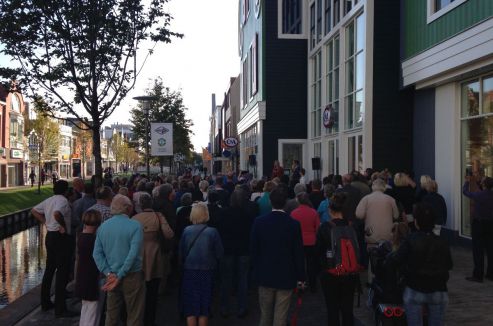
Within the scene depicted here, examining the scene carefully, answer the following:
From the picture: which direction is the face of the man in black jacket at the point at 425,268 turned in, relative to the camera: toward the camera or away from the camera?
away from the camera

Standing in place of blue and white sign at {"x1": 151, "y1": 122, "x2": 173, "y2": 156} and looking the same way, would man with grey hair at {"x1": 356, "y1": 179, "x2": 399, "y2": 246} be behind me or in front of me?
in front

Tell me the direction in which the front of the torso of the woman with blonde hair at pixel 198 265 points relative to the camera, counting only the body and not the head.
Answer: away from the camera

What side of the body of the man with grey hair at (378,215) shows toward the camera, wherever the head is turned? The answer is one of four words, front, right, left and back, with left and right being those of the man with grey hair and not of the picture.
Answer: back

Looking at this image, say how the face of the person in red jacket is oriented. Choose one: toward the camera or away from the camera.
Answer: away from the camera

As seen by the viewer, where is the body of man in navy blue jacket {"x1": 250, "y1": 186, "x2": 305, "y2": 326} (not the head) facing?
away from the camera

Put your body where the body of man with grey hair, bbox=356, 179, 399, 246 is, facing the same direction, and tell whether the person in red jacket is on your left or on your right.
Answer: on your left

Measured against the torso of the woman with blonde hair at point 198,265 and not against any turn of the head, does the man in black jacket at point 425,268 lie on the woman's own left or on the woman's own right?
on the woman's own right

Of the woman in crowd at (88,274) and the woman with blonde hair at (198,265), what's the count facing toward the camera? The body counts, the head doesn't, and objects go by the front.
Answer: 0

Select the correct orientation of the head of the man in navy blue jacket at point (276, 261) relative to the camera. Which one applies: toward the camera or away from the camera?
away from the camera

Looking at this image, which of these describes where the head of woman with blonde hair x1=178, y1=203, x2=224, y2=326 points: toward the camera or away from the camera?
away from the camera

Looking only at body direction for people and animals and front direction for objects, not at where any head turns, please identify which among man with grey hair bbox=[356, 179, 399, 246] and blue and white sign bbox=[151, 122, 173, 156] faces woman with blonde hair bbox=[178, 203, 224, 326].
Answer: the blue and white sign

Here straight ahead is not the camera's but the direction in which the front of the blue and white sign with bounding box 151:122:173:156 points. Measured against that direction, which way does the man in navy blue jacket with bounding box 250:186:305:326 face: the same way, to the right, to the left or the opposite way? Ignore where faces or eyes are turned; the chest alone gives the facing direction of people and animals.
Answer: the opposite way

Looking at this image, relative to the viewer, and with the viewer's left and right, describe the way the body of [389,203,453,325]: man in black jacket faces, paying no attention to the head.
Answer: facing away from the viewer

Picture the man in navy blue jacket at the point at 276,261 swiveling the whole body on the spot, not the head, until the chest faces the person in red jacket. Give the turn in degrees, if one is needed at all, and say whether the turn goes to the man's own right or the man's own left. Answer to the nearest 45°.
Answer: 0° — they already face them

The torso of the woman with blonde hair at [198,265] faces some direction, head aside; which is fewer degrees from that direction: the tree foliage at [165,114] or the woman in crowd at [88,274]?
the tree foliage
